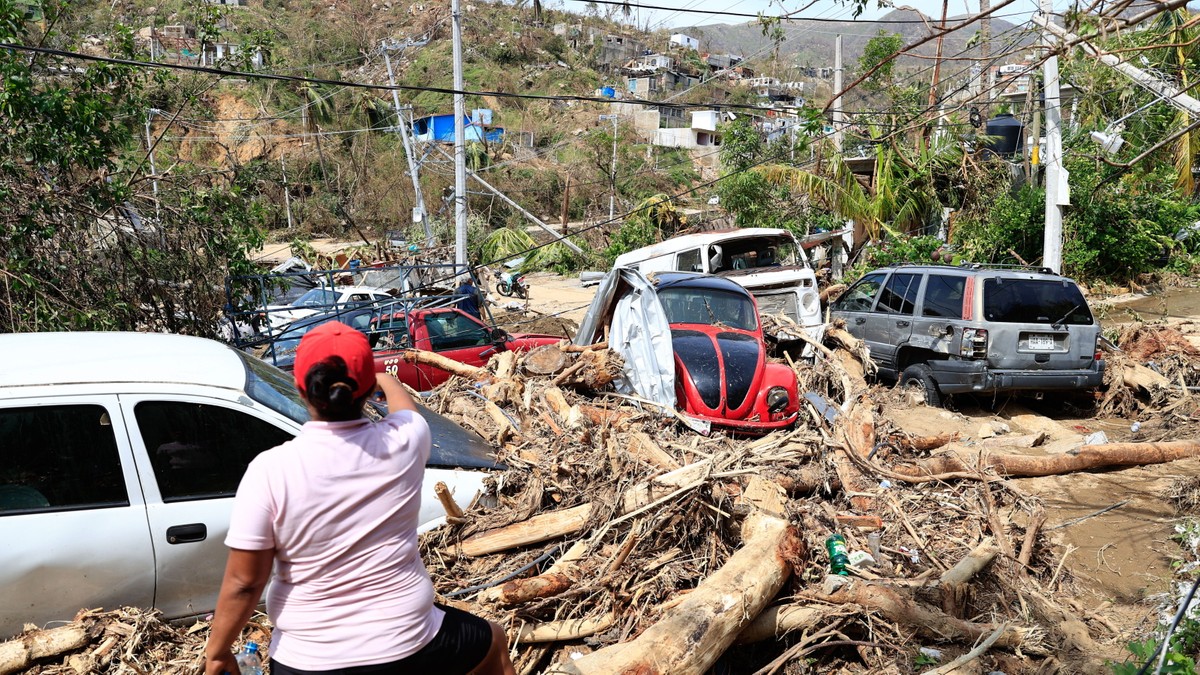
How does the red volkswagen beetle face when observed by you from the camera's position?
facing the viewer

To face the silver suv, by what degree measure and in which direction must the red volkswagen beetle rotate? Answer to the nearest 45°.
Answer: approximately 135° to its left

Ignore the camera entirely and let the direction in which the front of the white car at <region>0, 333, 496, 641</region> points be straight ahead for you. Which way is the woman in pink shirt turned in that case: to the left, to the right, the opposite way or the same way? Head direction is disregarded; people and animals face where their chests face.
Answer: to the left

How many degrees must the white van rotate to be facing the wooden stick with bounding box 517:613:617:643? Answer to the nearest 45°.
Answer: approximately 45° to its right

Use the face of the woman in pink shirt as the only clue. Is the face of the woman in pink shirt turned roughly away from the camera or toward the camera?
away from the camera

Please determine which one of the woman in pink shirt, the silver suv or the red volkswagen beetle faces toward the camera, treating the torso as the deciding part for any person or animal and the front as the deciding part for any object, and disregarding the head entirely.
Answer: the red volkswagen beetle

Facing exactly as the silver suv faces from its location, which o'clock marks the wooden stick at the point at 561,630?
The wooden stick is roughly at 8 o'clock from the silver suv.

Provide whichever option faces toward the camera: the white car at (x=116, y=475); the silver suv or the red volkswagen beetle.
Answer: the red volkswagen beetle

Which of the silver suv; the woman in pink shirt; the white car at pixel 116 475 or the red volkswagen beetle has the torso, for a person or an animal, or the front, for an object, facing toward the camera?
the red volkswagen beetle

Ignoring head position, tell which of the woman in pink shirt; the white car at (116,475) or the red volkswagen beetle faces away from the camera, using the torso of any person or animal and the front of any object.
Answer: the woman in pink shirt

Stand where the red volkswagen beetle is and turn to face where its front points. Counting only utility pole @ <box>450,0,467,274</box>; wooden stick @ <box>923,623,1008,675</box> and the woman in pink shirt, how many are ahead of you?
2

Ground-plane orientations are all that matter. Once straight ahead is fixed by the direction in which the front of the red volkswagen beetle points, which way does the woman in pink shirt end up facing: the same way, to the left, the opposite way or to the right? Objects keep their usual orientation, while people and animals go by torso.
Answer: the opposite way

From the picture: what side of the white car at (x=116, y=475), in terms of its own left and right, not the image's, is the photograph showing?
right

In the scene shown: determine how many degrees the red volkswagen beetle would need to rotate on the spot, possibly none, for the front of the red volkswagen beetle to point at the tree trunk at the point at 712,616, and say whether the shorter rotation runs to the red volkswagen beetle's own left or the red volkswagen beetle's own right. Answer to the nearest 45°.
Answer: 0° — it already faces it

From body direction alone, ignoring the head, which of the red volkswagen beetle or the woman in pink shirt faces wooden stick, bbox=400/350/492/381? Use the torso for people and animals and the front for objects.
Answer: the woman in pink shirt

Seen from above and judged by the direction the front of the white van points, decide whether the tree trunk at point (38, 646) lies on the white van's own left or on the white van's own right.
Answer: on the white van's own right

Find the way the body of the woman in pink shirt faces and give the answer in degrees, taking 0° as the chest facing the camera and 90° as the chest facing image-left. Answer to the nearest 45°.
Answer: approximately 180°
